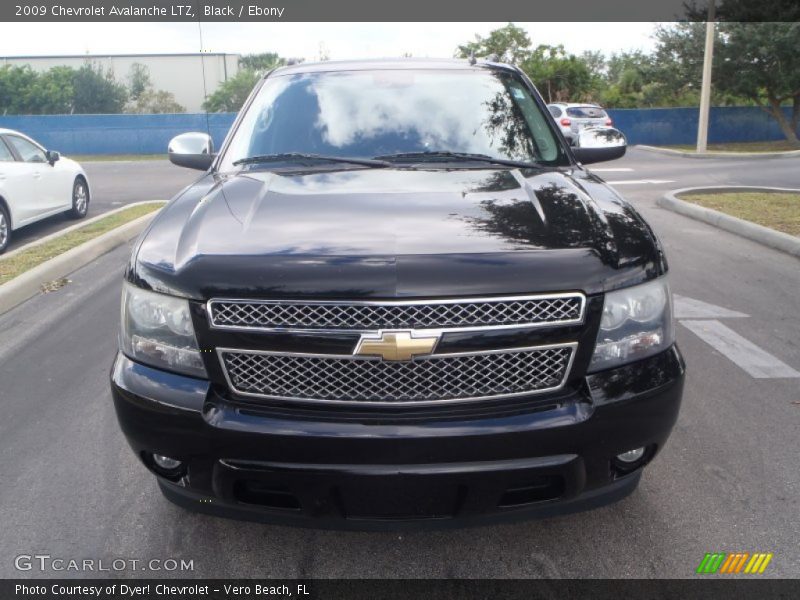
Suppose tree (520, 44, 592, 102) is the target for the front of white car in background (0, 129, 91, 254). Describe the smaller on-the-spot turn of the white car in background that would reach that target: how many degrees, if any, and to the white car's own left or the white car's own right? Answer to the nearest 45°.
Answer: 0° — it already faces it

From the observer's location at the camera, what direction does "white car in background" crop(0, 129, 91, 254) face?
facing away from the viewer and to the right of the viewer

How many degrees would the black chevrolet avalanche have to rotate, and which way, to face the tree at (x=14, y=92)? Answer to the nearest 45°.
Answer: approximately 135° to its right

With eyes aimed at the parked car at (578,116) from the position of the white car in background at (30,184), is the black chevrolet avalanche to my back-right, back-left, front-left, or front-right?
back-right

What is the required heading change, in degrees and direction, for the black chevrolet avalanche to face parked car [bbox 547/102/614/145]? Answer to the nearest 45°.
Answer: approximately 180°

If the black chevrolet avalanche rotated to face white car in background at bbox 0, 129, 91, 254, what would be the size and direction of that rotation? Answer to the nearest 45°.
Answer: approximately 135° to its right

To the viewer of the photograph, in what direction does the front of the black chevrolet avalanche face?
facing the viewer

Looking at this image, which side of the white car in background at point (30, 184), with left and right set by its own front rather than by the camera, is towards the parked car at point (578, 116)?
front

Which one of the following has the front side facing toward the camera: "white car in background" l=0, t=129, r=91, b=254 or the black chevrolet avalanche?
the black chevrolet avalanche

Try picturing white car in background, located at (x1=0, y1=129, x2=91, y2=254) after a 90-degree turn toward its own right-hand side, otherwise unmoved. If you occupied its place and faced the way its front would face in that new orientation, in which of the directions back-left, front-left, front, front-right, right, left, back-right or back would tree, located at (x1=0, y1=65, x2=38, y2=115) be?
back-left

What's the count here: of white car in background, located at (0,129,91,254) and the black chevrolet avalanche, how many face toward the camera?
1

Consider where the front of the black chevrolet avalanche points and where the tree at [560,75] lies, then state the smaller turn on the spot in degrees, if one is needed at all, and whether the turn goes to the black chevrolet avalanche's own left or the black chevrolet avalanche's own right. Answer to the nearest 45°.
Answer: approximately 180°
